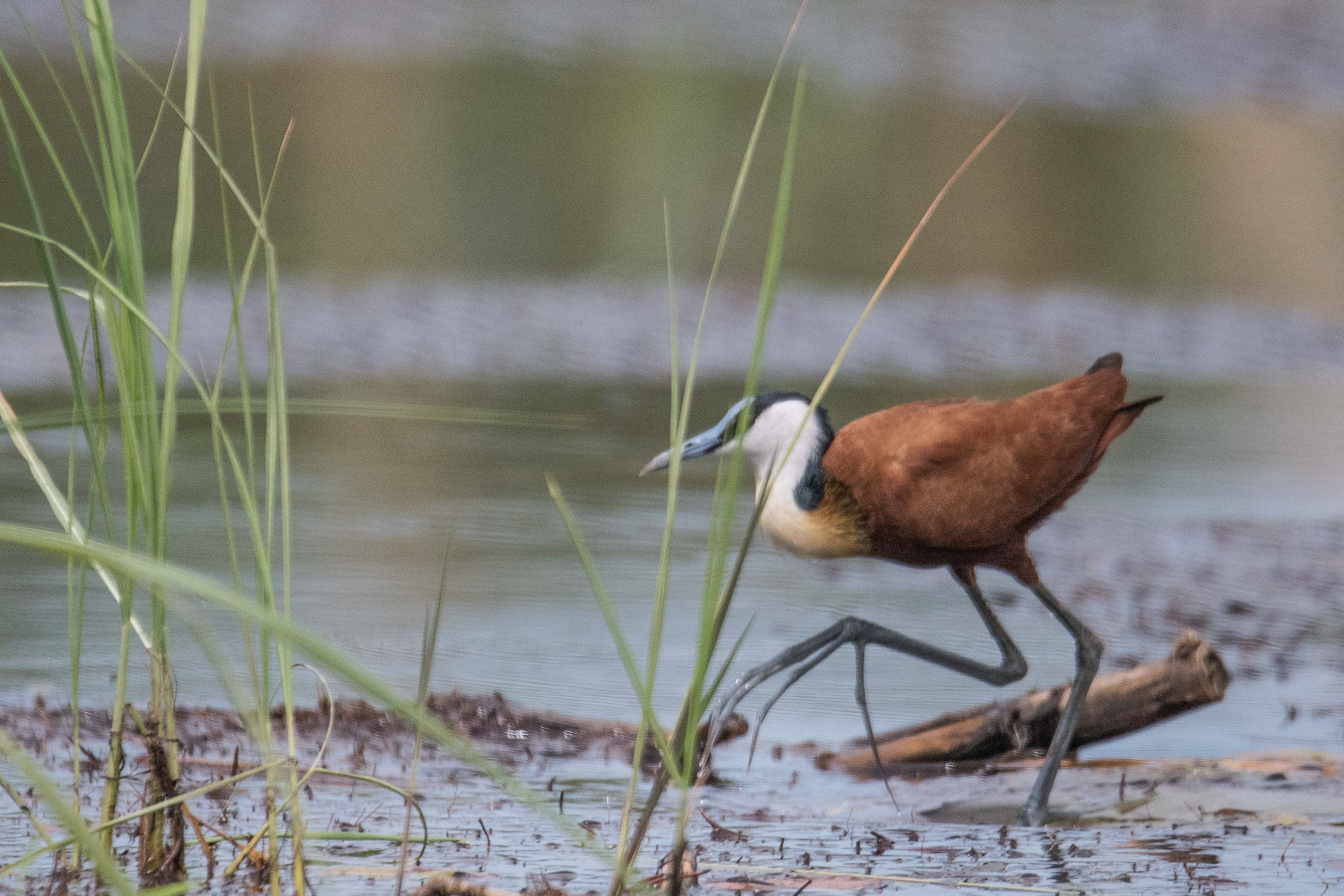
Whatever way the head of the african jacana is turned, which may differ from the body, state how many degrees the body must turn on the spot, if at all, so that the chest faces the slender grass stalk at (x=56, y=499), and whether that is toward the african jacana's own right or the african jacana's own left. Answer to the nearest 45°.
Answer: approximately 45° to the african jacana's own left

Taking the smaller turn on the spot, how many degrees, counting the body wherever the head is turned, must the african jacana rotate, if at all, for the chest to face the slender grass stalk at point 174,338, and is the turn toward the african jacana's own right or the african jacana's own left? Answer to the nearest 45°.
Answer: approximately 45° to the african jacana's own left

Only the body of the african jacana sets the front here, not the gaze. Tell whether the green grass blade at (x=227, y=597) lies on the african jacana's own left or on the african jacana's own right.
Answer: on the african jacana's own left

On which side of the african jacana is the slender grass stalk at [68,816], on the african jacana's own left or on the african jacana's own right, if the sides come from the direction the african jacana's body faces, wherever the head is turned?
on the african jacana's own left

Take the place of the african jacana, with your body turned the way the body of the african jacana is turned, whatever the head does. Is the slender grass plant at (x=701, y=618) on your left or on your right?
on your left

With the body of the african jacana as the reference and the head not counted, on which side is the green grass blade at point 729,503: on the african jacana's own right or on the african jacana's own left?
on the african jacana's own left

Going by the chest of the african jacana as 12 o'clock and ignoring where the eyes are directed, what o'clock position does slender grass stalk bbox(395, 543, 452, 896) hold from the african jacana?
The slender grass stalk is roughly at 10 o'clock from the african jacana.

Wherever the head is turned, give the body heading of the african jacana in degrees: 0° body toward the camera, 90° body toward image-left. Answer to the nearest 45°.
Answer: approximately 90°

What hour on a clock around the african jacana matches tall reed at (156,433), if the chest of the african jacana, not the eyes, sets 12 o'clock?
The tall reed is roughly at 10 o'clock from the african jacana.

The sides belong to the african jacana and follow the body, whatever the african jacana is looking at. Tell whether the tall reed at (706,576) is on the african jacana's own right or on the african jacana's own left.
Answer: on the african jacana's own left

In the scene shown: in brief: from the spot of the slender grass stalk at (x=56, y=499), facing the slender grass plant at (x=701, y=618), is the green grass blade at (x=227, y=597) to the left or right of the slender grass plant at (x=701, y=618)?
right
